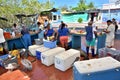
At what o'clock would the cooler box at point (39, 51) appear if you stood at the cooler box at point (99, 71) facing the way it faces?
the cooler box at point (39, 51) is roughly at 5 o'clock from the cooler box at point (99, 71).

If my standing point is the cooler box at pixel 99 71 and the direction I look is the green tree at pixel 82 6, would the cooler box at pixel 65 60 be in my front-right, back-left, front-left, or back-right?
front-left

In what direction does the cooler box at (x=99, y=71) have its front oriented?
toward the camera

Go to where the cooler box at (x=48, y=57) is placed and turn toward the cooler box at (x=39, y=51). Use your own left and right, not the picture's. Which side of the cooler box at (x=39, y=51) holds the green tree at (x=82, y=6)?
right

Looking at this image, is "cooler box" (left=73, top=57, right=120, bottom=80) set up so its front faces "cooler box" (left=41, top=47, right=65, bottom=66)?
no

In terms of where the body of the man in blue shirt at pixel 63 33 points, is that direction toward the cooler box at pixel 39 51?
no
